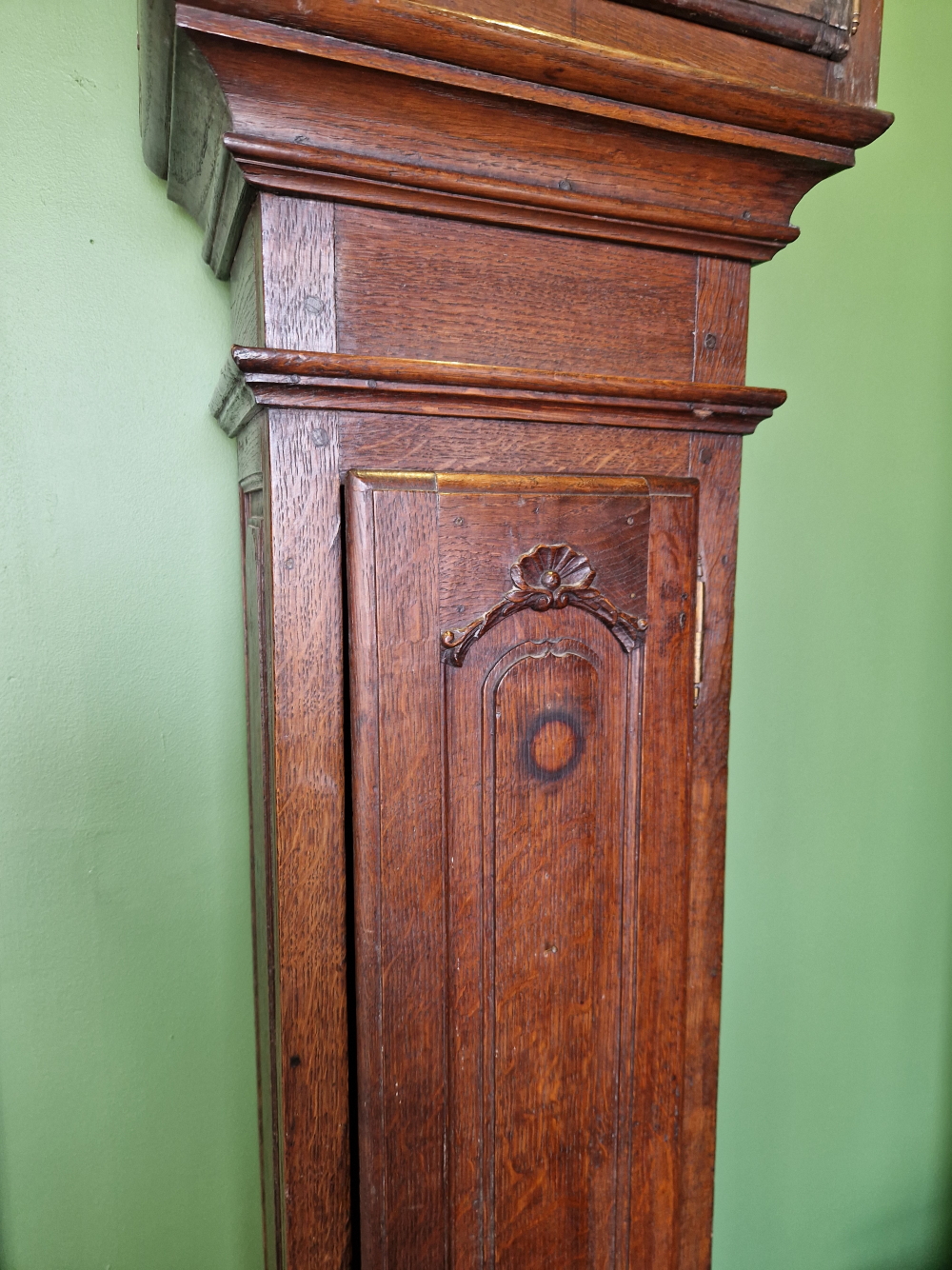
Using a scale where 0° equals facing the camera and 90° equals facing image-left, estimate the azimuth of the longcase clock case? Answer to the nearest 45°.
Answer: approximately 315°
